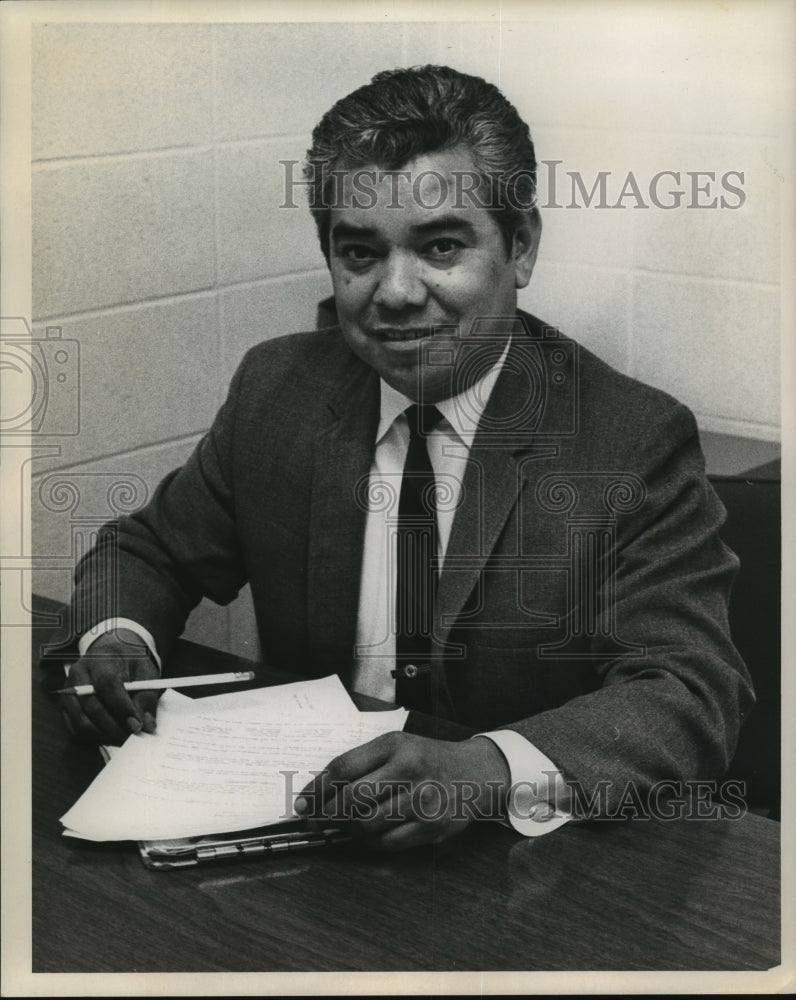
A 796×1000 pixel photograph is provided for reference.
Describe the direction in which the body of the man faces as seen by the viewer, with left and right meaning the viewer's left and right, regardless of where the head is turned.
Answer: facing the viewer and to the left of the viewer
